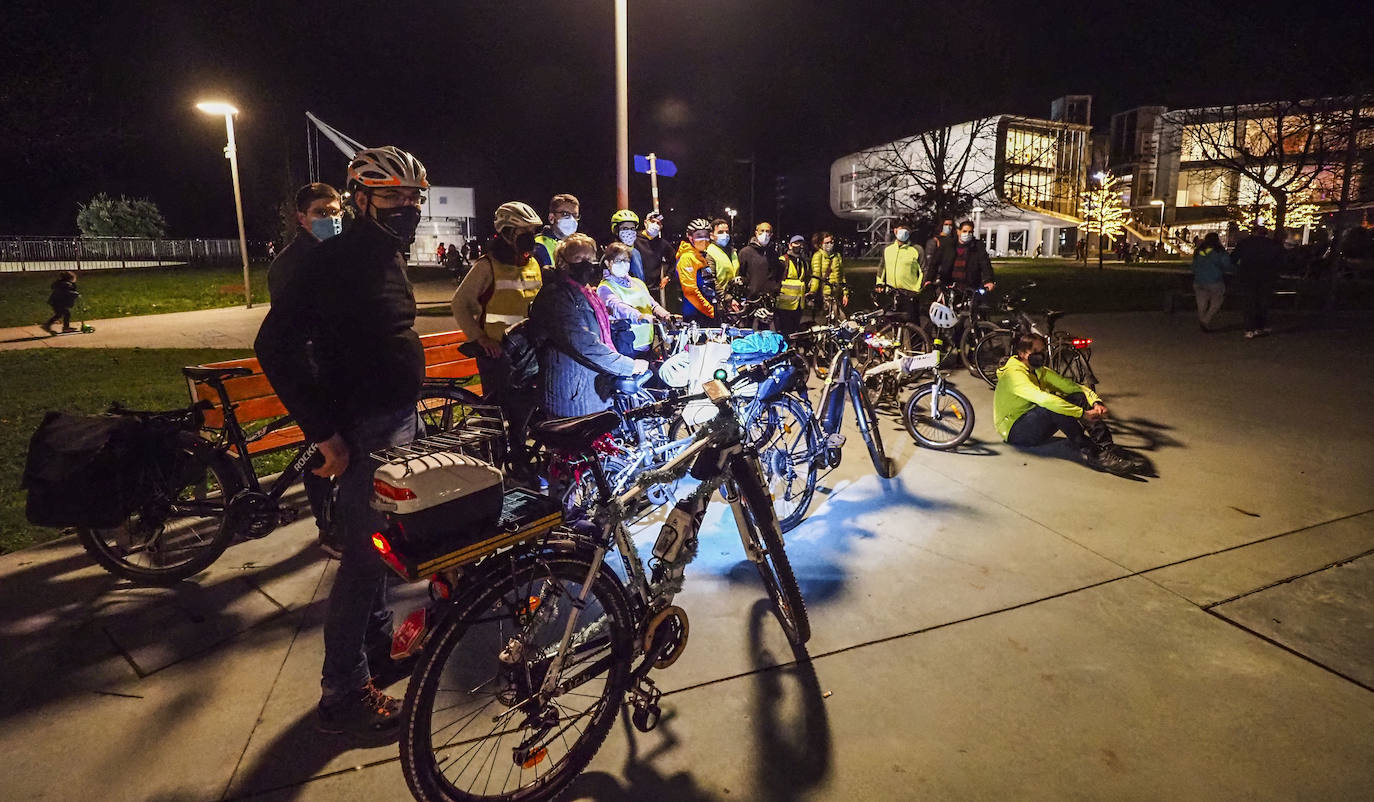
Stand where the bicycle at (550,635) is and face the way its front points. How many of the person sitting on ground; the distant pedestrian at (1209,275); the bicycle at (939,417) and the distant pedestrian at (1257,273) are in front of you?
4

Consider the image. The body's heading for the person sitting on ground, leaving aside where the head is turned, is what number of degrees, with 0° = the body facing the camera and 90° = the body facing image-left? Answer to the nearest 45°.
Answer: approximately 315°

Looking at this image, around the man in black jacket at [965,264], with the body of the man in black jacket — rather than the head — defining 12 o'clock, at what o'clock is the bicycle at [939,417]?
The bicycle is roughly at 12 o'clock from the man in black jacket.

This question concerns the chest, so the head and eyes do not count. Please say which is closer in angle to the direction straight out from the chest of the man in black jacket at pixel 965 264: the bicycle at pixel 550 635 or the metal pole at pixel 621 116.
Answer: the bicycle

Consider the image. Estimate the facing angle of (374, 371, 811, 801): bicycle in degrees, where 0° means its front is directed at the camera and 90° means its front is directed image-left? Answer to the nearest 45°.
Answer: approximately 225°

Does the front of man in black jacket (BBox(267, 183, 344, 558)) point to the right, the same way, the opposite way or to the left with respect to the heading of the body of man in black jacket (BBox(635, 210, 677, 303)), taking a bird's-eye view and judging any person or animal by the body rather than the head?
the same way

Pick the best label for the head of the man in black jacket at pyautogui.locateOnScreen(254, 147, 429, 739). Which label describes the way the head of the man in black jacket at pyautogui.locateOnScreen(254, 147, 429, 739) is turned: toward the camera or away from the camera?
toward the camera

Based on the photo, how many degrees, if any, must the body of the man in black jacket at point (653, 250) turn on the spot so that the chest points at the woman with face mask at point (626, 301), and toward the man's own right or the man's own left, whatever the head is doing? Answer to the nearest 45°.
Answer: approximately 45° to the man's own right

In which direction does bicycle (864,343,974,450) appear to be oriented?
to the viewer's right

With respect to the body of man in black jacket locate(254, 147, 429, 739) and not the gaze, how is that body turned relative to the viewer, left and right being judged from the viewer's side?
facing the viewer and to the right of the viewer

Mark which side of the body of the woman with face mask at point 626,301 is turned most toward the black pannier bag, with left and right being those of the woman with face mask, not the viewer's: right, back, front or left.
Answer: right

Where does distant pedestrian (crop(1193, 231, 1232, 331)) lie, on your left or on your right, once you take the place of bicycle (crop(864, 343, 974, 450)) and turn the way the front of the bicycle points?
on your left

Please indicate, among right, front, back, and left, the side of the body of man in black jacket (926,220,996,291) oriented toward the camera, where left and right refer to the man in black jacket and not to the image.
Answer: front

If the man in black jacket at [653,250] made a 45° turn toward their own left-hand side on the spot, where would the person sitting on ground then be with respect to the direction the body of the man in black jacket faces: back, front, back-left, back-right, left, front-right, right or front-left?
front-right

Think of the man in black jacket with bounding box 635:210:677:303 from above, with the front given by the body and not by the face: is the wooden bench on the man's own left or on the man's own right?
on the man's own right
